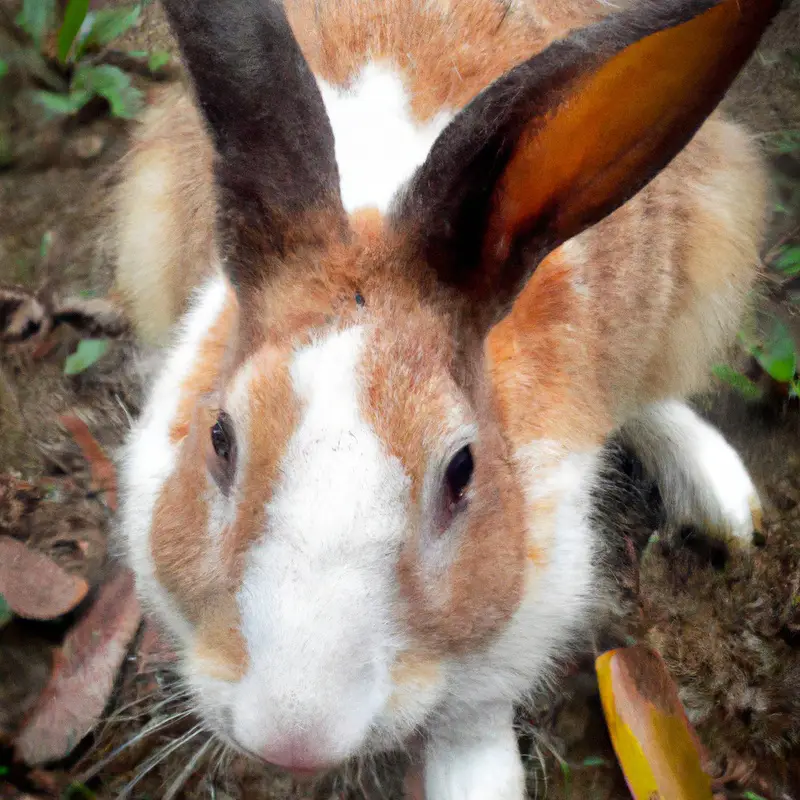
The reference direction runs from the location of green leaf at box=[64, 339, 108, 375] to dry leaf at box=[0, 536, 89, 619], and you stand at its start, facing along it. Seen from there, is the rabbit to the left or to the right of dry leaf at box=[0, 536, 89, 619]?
left

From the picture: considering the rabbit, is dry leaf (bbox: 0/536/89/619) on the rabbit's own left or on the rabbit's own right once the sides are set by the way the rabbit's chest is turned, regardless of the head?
on the rabbit's own right

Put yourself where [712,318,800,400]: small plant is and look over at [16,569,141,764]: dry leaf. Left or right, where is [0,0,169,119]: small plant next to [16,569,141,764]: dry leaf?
right

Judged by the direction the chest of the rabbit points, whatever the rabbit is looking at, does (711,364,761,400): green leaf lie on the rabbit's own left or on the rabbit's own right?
on the rabbit's own left

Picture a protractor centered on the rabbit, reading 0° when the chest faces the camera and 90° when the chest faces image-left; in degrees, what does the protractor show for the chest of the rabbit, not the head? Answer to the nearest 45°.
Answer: approximately 0°

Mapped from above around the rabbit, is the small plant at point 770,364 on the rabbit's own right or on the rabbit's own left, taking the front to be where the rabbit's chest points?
on the rabbit's own left

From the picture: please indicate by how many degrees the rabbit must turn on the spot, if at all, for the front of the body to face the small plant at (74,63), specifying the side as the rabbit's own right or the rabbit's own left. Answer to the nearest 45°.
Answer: approximately 180°

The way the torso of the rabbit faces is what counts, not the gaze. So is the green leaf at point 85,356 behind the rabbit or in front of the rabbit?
behind
